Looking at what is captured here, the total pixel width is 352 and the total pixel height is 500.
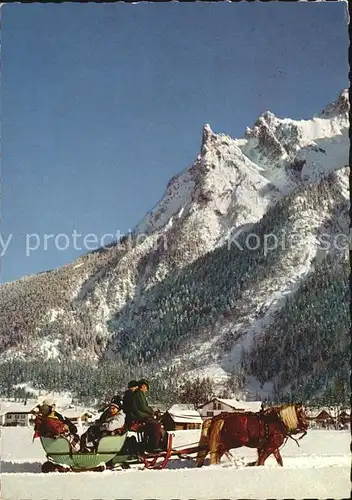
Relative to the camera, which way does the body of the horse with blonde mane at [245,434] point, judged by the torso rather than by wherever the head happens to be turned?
to the viewer's right

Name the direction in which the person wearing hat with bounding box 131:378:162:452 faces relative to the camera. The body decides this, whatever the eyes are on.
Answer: to the viewer's right

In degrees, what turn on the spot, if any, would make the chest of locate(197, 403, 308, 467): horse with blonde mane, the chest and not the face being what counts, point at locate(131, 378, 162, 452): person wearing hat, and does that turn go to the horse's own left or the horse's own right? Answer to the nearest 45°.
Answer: approximately 180°

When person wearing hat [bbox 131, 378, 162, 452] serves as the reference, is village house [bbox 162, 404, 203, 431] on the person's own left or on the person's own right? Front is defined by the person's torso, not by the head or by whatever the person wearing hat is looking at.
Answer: on the person's own left

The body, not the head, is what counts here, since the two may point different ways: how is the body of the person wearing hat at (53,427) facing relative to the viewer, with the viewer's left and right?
facing to the right of the viewer

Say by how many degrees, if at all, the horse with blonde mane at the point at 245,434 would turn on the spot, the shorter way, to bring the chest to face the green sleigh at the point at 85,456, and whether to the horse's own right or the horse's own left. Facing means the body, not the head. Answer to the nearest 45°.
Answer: approximately 180°

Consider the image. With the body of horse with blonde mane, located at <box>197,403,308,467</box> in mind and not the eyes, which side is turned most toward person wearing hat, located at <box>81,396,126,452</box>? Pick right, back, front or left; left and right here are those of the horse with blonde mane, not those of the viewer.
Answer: back

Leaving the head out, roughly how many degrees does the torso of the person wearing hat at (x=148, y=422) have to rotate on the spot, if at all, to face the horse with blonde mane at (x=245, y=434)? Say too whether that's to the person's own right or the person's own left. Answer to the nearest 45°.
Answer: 0° — they already face it
